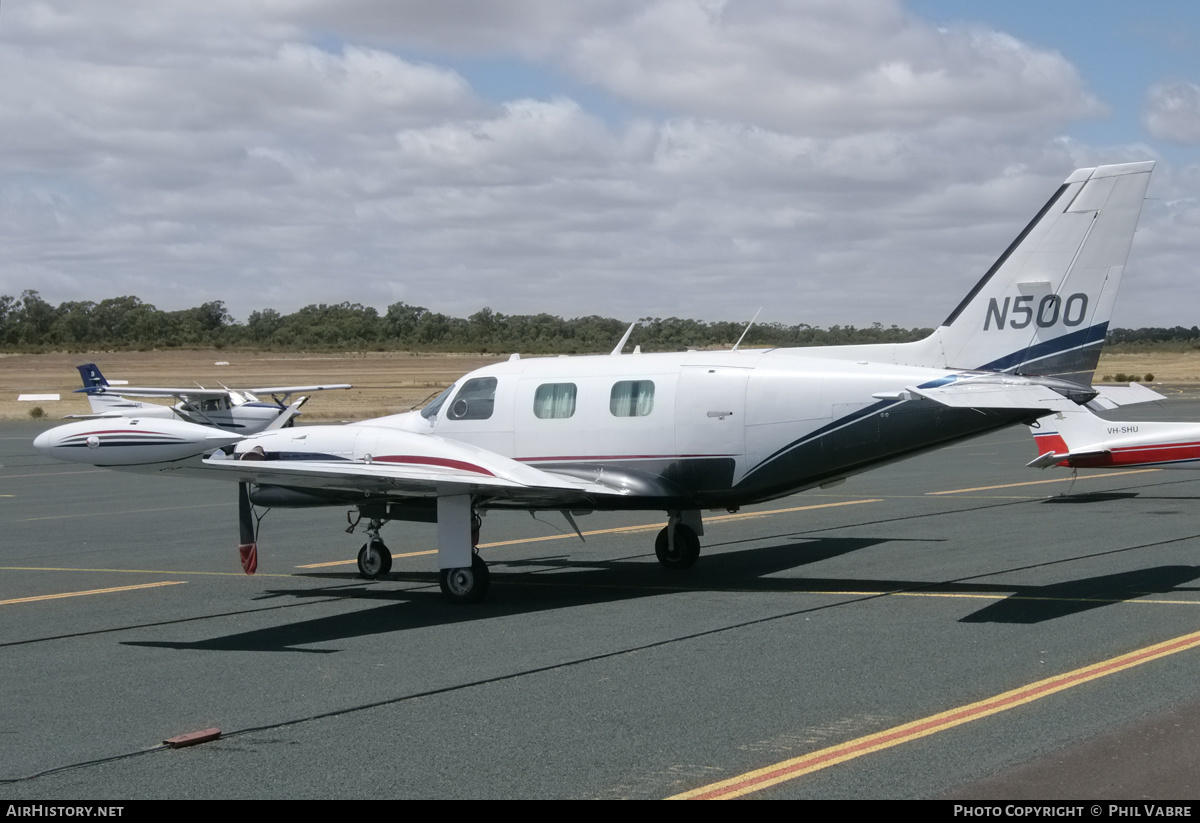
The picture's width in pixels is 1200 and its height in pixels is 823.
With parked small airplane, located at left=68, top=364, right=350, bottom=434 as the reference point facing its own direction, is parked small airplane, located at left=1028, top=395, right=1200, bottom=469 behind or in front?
in front

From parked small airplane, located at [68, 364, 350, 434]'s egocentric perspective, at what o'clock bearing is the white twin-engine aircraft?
The white twin-engine aircraft is roughly at 1 o'clock from the parked small airplane.

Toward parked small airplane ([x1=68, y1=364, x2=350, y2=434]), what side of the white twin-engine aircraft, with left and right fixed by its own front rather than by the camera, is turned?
front

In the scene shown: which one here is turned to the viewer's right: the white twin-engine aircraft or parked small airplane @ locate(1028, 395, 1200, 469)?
the parked small airplane

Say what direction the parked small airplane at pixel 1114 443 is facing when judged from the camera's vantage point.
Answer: facing to the right of the viewer

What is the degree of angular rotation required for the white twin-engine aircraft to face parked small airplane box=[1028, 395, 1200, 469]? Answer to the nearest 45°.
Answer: approximately 90° to its right

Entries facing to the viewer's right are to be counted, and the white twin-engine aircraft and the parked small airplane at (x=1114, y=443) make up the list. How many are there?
1

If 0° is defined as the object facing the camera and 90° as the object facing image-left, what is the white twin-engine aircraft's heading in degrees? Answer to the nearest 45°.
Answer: approximately 135°

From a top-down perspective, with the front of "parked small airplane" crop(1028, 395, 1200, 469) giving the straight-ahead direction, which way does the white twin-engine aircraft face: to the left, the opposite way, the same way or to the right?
the opposite way

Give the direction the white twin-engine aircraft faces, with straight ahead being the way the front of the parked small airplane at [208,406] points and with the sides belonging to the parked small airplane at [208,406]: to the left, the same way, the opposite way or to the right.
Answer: the opposite way
